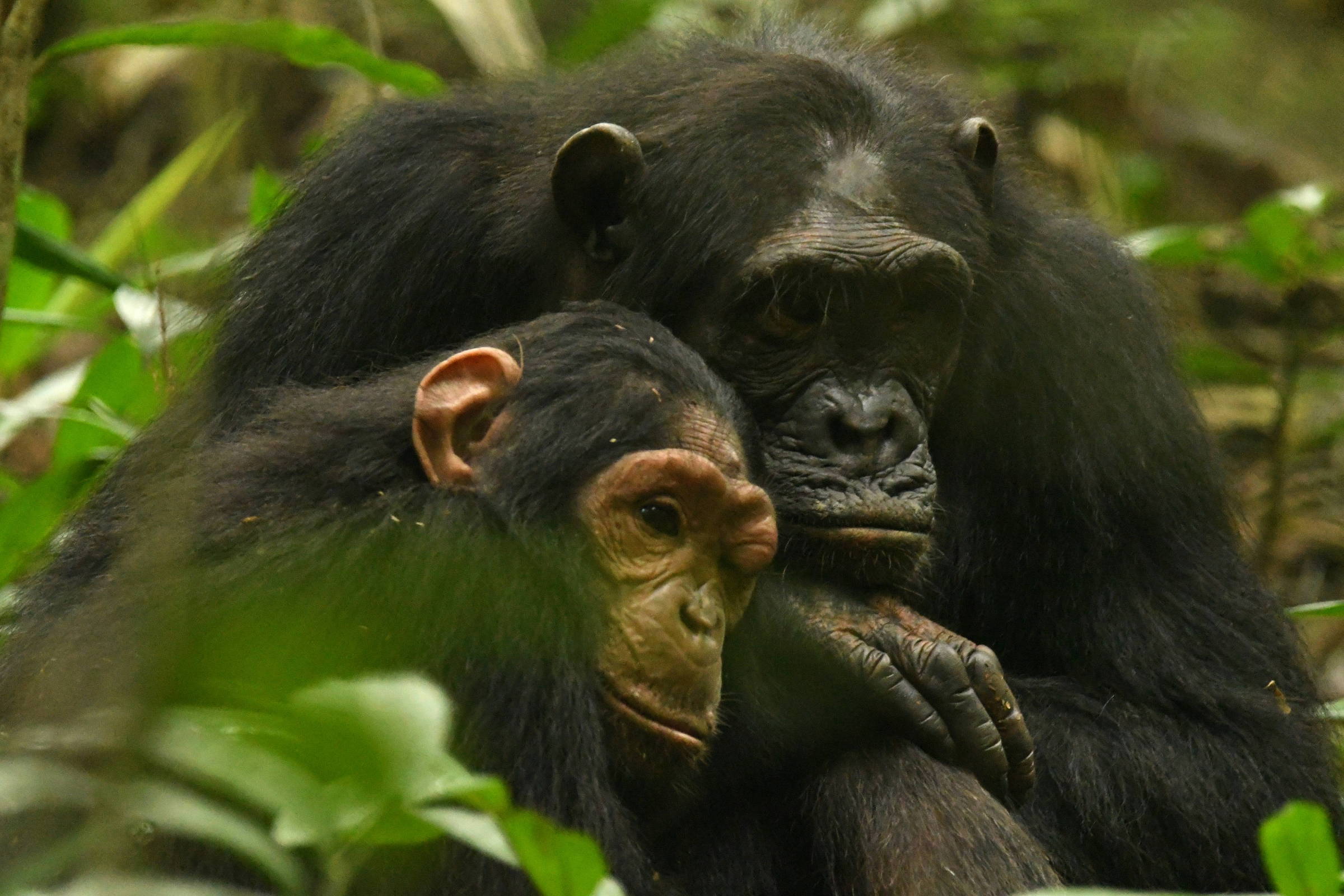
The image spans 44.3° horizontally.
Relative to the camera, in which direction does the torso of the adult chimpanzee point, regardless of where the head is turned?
toward the camera

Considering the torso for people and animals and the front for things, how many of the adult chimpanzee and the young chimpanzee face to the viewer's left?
0

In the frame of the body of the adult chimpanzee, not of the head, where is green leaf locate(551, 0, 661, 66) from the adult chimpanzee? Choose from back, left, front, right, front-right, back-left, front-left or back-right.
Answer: back

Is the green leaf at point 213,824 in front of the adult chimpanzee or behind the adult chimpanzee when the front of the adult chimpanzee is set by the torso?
in front

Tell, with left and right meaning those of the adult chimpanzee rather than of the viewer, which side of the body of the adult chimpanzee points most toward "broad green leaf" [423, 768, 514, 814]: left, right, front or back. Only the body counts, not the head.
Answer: front

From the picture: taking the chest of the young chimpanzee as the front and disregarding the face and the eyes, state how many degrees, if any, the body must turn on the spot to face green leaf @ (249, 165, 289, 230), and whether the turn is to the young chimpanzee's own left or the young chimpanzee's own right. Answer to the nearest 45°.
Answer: approximately 135° to the young chimpanzee's own left

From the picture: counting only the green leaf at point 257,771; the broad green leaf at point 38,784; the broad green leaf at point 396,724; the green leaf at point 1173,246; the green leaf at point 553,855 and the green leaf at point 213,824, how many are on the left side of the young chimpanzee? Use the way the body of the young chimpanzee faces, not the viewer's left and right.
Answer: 1

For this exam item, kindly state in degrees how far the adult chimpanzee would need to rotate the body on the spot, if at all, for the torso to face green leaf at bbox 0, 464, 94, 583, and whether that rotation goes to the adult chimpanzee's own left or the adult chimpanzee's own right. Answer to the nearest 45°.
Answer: approximately 90° to the adult chimpanzee's own right

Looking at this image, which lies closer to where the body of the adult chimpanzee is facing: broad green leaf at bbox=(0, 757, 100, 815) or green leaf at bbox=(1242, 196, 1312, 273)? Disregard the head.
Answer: the broad green leaf

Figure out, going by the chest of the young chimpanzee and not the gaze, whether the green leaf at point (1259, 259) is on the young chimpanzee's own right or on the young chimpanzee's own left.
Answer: on the young chimpanzee's own left

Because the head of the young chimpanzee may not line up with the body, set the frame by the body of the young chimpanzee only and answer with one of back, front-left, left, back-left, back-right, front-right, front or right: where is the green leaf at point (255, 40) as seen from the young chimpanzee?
back-left

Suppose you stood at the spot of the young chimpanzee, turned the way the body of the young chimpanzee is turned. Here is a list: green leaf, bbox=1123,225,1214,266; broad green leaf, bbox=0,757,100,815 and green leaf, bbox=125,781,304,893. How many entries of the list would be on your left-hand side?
1

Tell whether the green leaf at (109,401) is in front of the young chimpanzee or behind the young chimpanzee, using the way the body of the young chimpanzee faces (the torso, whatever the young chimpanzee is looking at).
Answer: behind

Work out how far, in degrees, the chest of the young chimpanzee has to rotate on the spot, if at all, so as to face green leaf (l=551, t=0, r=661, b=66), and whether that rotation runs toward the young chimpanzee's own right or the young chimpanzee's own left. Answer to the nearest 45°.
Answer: approximately 135° to the young chimpanzee's own left

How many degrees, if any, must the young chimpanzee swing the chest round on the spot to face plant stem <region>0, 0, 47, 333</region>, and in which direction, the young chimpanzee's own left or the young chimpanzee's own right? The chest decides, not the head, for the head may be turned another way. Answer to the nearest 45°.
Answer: approximately 180°

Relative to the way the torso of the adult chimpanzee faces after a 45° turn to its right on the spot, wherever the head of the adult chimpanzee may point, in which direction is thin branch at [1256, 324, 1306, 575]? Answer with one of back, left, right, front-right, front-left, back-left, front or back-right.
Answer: back
